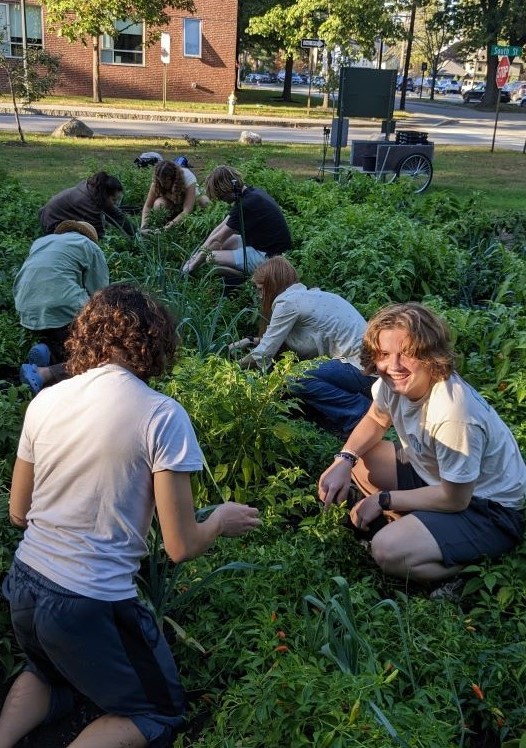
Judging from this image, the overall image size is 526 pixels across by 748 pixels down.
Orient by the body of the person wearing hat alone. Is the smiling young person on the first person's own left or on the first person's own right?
on the first person's own right

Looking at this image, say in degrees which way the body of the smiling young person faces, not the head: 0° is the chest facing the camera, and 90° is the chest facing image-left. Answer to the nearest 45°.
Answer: approximately 45°

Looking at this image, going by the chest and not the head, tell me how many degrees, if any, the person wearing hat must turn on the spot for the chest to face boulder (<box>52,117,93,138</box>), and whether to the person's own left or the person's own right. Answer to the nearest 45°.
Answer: approximately 45° to the person's own left

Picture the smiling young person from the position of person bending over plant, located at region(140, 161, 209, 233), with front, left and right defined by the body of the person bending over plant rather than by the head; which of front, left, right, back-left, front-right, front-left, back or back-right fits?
front-left

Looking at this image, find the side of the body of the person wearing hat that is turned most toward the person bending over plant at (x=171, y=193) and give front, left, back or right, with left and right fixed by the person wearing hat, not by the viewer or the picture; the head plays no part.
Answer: front

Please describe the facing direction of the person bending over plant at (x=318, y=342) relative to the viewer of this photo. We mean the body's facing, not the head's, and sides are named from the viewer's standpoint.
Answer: facing to the left of the viewer

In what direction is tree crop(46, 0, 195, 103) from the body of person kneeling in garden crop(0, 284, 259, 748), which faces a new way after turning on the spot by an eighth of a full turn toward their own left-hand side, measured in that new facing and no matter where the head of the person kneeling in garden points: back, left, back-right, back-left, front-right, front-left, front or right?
front

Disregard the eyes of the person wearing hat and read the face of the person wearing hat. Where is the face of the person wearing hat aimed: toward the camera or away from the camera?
away from the camera

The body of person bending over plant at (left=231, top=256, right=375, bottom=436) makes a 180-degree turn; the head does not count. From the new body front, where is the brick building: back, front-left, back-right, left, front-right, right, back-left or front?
left

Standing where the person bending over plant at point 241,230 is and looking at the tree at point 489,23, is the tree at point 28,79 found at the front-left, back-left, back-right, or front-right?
front-left

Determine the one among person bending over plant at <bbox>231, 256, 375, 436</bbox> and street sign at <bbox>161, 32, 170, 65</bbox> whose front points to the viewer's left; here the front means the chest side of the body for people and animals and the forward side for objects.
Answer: the person bending over plant

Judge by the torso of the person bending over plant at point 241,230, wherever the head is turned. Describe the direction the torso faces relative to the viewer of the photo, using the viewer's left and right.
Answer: facing to the left of the viewer

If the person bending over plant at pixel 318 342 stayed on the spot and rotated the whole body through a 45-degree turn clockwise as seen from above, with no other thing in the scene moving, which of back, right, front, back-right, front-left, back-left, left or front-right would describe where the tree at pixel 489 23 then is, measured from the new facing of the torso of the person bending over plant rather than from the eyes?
front-right

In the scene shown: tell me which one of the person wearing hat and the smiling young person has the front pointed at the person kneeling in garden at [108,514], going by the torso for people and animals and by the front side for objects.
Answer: the smiling young person
